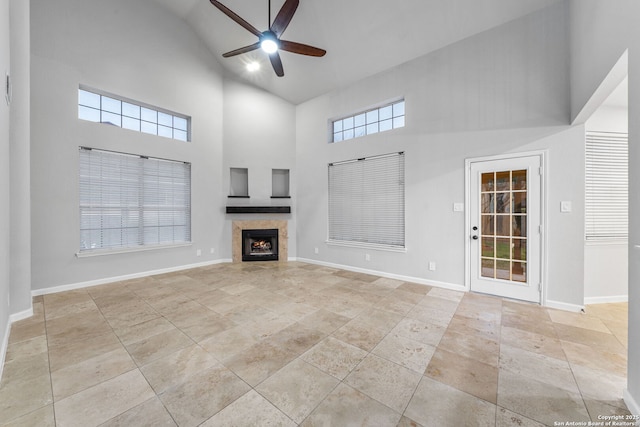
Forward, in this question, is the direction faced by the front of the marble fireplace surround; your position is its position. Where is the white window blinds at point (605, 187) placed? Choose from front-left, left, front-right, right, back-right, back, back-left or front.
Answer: front-left

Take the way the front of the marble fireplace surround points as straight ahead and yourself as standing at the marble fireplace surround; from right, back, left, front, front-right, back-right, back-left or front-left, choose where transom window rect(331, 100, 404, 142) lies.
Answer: front-left

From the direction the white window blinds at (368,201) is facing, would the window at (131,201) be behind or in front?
in front

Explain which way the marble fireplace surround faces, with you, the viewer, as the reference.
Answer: facing the viewer

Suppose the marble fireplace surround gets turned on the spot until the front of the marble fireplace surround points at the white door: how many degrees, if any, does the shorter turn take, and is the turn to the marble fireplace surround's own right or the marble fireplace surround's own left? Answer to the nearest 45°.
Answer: approximately 45° to the marble fireplace surround's own left

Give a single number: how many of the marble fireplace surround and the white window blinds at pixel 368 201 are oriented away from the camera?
0

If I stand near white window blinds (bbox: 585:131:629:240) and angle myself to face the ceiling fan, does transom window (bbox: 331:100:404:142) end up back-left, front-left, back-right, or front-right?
front-right
